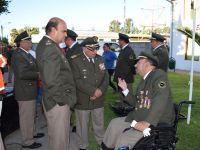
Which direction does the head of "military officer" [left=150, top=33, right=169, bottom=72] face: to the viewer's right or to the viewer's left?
to the viewer's left

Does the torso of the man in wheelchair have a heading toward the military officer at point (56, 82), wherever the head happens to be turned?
yes

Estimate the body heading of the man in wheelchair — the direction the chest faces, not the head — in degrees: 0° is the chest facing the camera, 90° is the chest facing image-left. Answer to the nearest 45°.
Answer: approximately 90°

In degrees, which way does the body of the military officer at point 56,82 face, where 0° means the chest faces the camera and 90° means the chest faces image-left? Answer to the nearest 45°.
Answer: approximately 270°

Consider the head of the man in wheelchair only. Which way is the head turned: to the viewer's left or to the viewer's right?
to the viewer's left
